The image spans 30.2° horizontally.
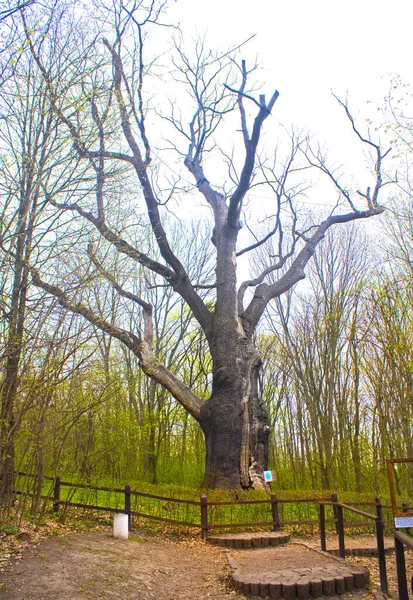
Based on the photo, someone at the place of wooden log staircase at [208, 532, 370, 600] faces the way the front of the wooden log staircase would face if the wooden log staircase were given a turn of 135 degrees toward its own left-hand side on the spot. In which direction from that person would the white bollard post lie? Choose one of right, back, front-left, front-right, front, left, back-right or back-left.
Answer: left

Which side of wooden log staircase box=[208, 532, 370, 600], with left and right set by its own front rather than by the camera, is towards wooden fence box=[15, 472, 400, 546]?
back

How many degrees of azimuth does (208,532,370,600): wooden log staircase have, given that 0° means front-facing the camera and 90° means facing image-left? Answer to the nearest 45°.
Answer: approximately 0°
